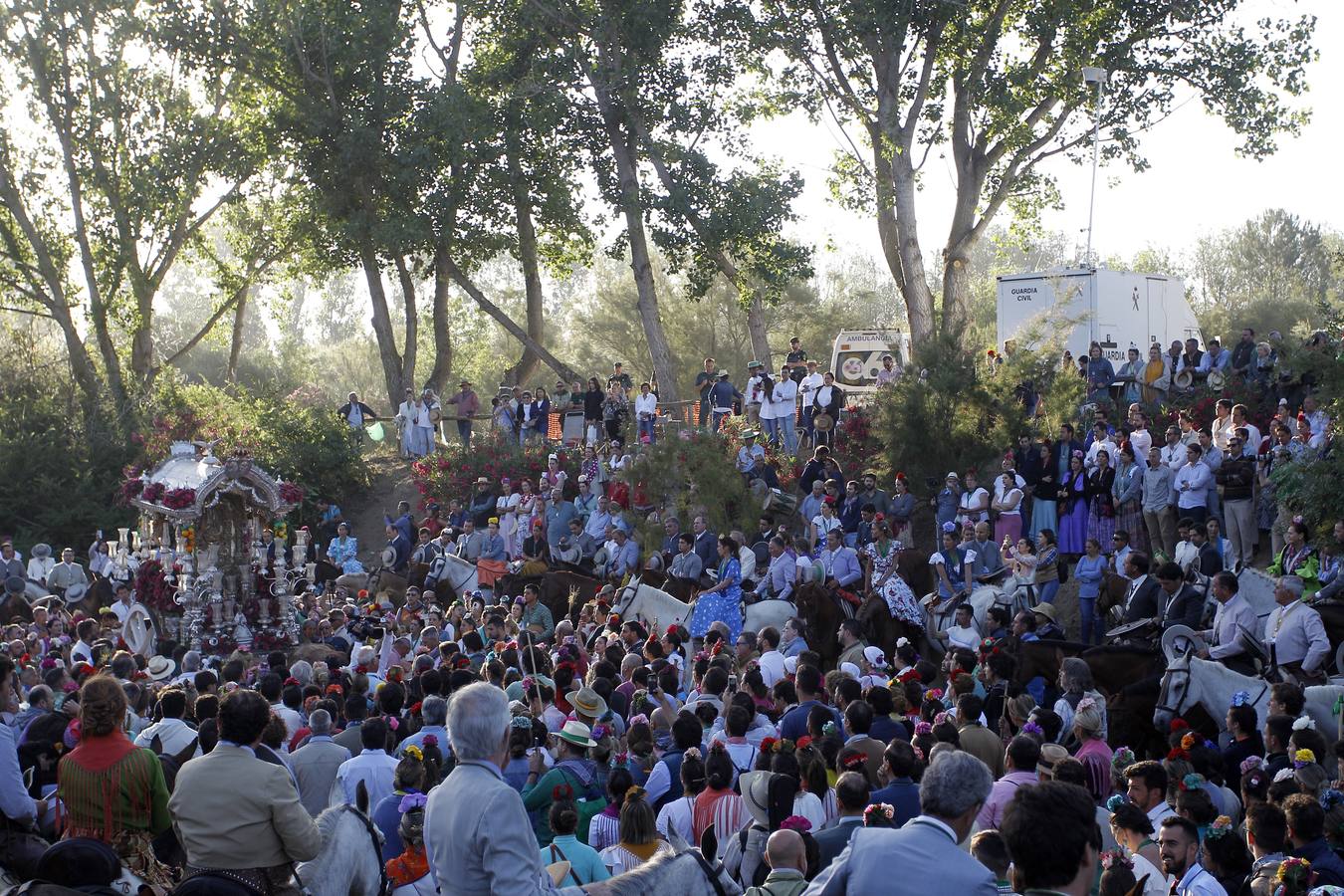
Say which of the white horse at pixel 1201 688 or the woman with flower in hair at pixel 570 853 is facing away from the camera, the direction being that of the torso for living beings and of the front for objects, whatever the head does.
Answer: the woman with flower in hair

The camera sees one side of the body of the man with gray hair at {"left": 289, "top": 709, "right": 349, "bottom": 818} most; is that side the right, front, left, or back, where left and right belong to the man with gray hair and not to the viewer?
back

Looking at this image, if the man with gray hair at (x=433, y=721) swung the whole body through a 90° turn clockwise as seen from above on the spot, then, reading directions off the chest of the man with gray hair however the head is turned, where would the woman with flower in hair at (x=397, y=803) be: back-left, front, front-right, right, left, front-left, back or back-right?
right

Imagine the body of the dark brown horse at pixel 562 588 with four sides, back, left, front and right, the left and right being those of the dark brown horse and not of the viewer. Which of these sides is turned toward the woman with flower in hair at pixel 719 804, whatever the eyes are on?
left

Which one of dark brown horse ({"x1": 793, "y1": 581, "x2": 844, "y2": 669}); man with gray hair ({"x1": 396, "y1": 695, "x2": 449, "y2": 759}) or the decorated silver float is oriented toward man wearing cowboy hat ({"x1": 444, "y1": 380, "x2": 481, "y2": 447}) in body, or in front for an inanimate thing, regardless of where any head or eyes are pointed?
the man with gray hair

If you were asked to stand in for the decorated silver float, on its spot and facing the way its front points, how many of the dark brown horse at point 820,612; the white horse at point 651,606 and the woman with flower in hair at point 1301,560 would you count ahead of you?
3

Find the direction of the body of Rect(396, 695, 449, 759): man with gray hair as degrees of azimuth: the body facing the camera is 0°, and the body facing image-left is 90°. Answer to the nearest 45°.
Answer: approximately 180°

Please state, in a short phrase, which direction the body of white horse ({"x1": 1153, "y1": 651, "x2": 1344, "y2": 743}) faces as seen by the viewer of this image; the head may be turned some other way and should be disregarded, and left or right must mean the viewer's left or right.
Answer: facing to the left of the viewer

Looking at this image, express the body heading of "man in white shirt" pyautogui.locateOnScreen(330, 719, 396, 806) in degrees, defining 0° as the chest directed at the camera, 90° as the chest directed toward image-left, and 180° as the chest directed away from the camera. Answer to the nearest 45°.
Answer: approximately 180°

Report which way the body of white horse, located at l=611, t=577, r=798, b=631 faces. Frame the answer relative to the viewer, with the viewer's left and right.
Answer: facing to the left of the viewer

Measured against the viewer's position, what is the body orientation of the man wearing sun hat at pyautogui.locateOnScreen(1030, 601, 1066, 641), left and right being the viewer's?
facing to the left of the viewer

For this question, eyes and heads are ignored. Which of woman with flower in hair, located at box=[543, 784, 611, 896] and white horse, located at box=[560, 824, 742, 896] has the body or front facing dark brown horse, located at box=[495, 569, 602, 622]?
the woman with flower in hair

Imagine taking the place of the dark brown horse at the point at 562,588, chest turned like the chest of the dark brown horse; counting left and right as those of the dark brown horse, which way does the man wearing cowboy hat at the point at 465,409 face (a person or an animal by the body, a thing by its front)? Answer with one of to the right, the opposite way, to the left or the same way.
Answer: to the left

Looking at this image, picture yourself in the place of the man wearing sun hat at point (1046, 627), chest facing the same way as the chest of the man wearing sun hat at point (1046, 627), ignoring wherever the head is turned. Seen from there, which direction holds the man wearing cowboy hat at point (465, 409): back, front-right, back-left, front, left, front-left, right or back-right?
front-right
